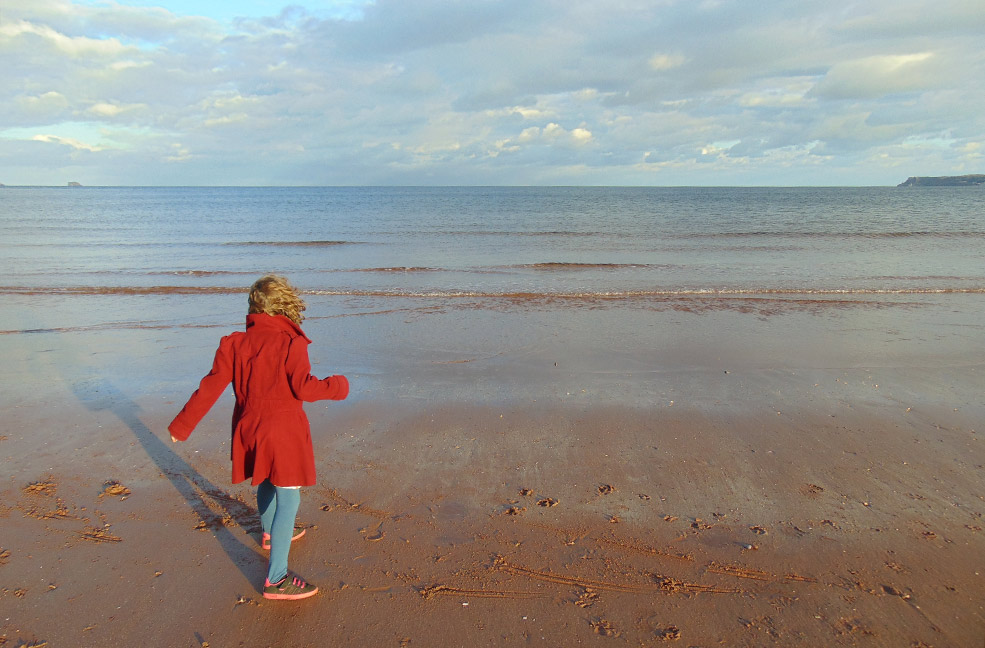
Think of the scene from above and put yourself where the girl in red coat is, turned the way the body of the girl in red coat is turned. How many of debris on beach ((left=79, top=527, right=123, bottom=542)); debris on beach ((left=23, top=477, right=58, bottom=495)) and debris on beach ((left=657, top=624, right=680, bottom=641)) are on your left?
2

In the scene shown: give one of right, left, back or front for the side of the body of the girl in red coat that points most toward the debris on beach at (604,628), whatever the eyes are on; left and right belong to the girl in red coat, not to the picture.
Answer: right

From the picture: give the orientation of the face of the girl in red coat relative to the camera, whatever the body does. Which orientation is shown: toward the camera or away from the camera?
away from the camera

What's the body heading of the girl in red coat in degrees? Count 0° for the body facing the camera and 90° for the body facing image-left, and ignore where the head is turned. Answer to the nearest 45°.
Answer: approximately 225°

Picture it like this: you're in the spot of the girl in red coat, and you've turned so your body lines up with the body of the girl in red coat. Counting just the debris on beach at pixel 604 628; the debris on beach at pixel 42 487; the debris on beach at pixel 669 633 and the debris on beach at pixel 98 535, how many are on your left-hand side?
2

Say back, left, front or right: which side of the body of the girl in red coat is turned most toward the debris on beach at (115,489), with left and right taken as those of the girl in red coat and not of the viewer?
left

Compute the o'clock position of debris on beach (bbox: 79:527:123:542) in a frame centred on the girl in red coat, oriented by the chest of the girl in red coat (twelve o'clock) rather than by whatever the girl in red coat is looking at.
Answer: The debris on beach is roughly at 9 o'clock from the girl in red coat.

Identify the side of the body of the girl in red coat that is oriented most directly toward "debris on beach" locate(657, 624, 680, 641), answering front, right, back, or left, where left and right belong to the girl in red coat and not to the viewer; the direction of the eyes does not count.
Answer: right

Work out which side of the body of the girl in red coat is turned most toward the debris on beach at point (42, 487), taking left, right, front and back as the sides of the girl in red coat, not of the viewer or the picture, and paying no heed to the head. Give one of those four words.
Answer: left
